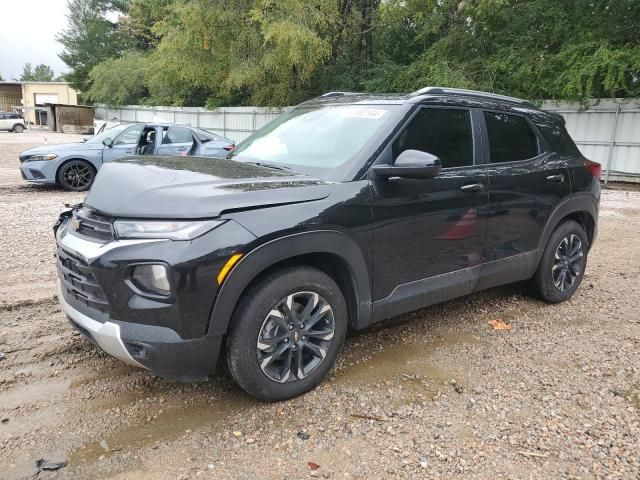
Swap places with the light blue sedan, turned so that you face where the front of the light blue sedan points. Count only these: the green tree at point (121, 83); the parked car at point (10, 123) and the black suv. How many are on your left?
1

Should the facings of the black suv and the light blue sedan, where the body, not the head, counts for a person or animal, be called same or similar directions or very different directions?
same or similar directions

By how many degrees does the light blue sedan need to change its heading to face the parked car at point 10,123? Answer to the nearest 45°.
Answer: approximately 90° to its right

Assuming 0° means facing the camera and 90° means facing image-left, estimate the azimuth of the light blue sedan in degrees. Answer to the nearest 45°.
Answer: approximately 90°

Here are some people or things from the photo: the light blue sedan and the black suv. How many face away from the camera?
0

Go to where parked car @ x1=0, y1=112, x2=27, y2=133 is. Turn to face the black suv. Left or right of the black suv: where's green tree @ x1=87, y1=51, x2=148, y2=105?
left

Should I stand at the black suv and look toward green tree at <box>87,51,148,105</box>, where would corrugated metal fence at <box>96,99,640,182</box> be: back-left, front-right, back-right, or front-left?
front-right

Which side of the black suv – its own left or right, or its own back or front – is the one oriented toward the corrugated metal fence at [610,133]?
back

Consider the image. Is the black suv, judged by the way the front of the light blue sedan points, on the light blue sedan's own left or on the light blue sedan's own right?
on the light blue sedan's own left

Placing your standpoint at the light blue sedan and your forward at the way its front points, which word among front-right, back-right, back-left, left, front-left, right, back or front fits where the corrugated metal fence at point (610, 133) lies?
back

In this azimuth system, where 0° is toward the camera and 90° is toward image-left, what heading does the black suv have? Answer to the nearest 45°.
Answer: approximately 45°

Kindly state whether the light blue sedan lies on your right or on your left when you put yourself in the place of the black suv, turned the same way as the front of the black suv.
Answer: on your right

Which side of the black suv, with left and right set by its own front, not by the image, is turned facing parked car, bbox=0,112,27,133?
right

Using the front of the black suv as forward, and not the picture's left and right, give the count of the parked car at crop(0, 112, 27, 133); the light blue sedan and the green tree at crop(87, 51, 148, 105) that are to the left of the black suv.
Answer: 0

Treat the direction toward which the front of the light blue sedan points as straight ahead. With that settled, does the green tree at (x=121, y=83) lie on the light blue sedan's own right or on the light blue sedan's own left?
on the light blue sedan's own right
